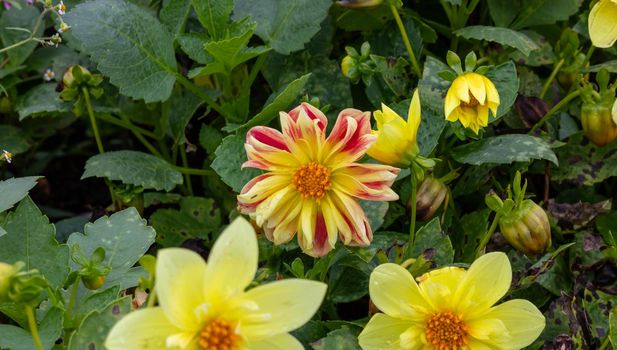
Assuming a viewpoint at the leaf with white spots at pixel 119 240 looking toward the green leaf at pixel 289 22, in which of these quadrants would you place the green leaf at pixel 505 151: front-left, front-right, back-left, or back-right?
front-right

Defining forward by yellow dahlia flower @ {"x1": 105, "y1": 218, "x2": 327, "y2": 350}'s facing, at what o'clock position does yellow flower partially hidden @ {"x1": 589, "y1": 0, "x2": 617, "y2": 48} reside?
The yellow flower partially hidden is roughly at 8 o'clock from the yellow dahlia flower.

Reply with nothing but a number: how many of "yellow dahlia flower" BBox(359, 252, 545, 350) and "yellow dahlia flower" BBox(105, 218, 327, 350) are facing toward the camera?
2

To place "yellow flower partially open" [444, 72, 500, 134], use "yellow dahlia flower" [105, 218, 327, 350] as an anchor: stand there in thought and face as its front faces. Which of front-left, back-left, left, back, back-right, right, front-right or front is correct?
back-left

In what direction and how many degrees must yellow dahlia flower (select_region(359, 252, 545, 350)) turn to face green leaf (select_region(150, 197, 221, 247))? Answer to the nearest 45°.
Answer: approximately 135° to its right

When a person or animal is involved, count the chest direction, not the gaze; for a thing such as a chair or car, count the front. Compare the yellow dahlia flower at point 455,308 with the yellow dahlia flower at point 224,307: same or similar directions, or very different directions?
same or similar directions

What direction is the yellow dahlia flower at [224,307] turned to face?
toward the camera

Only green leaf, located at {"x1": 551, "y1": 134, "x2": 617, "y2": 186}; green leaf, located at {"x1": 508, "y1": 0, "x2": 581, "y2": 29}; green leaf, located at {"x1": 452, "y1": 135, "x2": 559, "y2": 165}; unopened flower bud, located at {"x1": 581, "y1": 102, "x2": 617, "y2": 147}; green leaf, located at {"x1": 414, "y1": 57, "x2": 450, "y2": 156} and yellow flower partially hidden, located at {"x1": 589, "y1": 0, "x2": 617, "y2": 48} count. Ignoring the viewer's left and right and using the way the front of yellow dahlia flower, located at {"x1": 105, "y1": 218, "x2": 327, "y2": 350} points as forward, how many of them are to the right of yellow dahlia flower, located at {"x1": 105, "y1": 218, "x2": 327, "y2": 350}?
0

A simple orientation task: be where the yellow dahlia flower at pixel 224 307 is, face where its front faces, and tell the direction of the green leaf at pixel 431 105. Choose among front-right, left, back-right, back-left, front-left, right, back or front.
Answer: back-left

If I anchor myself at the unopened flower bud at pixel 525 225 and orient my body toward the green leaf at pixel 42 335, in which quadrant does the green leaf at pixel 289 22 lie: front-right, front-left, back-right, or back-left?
front-right

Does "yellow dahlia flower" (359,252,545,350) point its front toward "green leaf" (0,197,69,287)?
no

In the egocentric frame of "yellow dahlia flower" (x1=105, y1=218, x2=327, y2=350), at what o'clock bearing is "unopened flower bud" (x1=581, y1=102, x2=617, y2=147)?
The unopened flower bud is roughly at 8 o'clock from the yellow dahlia flower.
